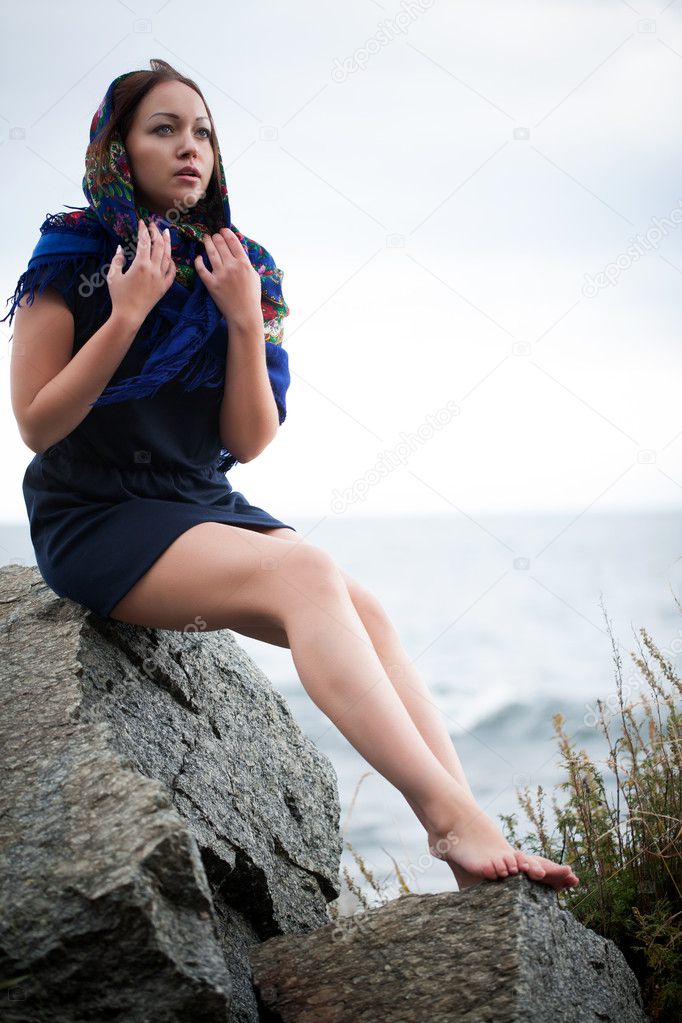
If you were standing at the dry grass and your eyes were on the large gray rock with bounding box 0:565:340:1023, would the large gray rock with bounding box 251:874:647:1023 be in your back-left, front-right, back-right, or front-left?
front-left

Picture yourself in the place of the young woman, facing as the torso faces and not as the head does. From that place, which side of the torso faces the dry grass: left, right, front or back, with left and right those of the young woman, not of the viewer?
left

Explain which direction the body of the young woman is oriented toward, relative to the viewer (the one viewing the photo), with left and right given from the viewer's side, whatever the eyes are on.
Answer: facing the viewer and to the right of the viewer
